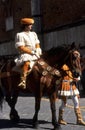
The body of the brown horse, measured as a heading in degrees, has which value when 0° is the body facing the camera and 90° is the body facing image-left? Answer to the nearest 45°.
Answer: approximately 315°
